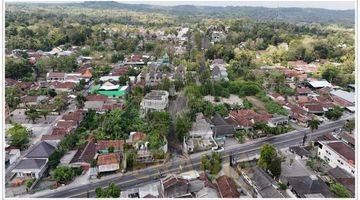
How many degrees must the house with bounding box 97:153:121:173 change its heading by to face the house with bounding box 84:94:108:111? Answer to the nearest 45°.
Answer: approximately 180°

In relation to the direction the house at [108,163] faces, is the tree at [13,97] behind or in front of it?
behind

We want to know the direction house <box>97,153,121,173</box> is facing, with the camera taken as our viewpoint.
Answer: facing the viewer

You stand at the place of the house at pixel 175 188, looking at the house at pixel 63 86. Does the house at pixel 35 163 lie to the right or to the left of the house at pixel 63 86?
left

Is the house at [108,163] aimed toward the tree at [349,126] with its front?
no

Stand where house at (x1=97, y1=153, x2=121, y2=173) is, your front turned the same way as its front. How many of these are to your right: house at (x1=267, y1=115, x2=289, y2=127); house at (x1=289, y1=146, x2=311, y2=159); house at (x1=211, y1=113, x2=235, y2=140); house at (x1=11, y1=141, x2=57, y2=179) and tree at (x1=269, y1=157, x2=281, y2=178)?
1

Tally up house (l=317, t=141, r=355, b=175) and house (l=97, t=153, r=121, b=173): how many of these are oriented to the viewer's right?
0
